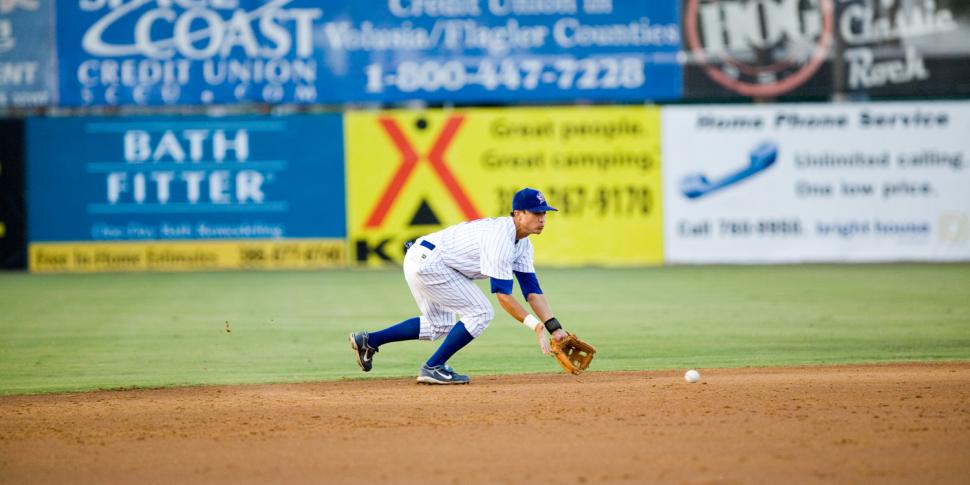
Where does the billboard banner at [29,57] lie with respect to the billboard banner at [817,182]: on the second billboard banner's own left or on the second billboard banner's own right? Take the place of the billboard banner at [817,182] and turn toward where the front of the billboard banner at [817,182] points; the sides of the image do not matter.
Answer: on the second billboard banner's own right

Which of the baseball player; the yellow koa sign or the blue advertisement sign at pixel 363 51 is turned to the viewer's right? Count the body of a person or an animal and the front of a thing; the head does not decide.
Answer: the baseball player

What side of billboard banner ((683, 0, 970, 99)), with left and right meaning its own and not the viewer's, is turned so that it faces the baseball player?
front

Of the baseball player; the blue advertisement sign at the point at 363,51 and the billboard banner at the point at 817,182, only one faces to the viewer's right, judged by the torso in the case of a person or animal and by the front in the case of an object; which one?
the baseball player

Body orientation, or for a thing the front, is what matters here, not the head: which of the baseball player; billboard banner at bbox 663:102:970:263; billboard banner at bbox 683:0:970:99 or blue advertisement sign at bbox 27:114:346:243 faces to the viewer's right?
the baseball player

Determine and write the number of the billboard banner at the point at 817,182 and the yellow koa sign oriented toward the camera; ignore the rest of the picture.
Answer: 2

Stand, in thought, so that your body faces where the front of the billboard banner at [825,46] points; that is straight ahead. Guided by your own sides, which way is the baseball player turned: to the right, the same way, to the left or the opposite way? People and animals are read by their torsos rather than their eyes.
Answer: to the left

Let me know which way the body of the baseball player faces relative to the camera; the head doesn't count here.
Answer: to the viewer's right

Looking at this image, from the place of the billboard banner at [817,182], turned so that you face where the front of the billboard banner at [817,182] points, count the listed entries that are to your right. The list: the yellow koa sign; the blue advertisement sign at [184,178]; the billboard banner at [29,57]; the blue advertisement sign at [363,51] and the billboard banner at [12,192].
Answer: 5

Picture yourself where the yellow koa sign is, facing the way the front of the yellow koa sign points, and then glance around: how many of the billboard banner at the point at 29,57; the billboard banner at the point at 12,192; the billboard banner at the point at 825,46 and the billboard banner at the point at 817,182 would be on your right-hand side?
2

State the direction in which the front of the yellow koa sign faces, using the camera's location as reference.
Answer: facing the viewer

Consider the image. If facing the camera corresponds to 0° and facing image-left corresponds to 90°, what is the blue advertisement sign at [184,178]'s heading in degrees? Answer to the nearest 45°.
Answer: approximately 0°

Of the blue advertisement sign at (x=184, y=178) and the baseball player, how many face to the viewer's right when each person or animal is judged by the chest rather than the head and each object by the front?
1

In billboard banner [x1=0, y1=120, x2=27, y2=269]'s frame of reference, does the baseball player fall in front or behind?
in front

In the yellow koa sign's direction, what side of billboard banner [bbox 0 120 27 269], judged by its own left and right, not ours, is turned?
left

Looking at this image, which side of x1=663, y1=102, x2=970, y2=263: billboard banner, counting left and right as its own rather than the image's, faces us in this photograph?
front

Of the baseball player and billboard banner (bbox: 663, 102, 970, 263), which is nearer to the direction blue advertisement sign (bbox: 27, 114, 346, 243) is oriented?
the baseball player

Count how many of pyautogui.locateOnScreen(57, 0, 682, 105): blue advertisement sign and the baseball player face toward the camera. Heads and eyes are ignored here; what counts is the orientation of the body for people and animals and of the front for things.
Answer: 1
